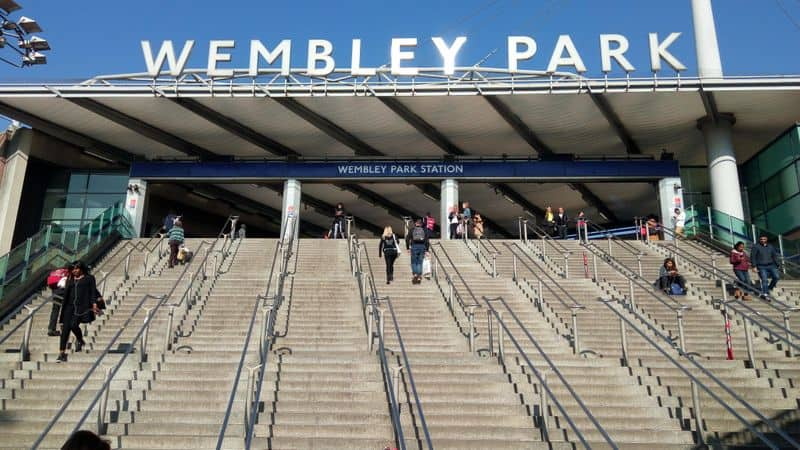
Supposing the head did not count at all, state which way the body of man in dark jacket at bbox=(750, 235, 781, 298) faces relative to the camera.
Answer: toward the camera

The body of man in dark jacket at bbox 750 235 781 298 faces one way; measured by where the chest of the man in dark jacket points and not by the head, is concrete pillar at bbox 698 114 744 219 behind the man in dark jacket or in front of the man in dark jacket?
behind

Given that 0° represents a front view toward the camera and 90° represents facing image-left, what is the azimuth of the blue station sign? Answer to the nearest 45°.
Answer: approximately 0°

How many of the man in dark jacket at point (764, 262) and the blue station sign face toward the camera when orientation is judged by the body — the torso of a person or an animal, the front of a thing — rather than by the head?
2

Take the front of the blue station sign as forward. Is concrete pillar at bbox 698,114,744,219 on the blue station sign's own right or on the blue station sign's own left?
on the blue station sign's own left

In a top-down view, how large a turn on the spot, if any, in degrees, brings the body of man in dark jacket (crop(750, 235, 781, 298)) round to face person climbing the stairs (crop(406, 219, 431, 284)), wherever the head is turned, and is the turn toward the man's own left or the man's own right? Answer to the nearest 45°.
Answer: approximately 45° to the man's own right

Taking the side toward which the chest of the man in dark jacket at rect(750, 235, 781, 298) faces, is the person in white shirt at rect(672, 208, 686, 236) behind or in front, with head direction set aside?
behind

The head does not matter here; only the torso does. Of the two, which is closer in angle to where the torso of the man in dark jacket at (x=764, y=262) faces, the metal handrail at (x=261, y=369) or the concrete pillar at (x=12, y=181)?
the metal handrail

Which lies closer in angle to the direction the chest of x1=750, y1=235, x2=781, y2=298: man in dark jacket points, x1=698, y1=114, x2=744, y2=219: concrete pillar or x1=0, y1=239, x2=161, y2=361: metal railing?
the metal railing

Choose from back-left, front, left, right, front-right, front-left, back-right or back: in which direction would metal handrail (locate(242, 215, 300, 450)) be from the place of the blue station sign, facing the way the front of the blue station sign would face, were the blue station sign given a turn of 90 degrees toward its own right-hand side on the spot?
left

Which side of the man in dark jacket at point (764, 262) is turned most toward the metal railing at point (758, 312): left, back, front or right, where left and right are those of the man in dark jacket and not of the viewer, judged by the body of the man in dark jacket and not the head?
front

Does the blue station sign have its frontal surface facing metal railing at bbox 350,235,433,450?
yes
